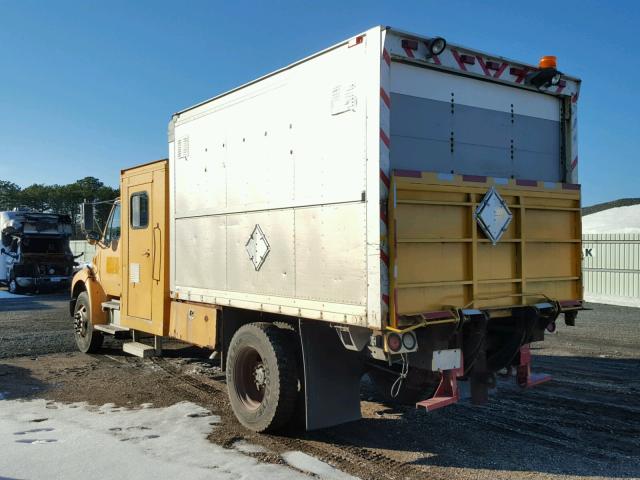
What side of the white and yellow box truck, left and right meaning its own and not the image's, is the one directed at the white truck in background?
front

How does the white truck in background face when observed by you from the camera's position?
facing the viewer and to the right of the viewer

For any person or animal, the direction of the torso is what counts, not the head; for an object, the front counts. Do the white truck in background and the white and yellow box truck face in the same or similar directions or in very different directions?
very different directions

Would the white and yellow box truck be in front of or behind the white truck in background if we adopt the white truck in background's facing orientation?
in front

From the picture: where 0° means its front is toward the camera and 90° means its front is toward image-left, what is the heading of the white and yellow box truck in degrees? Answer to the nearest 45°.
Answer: approximately 135°
